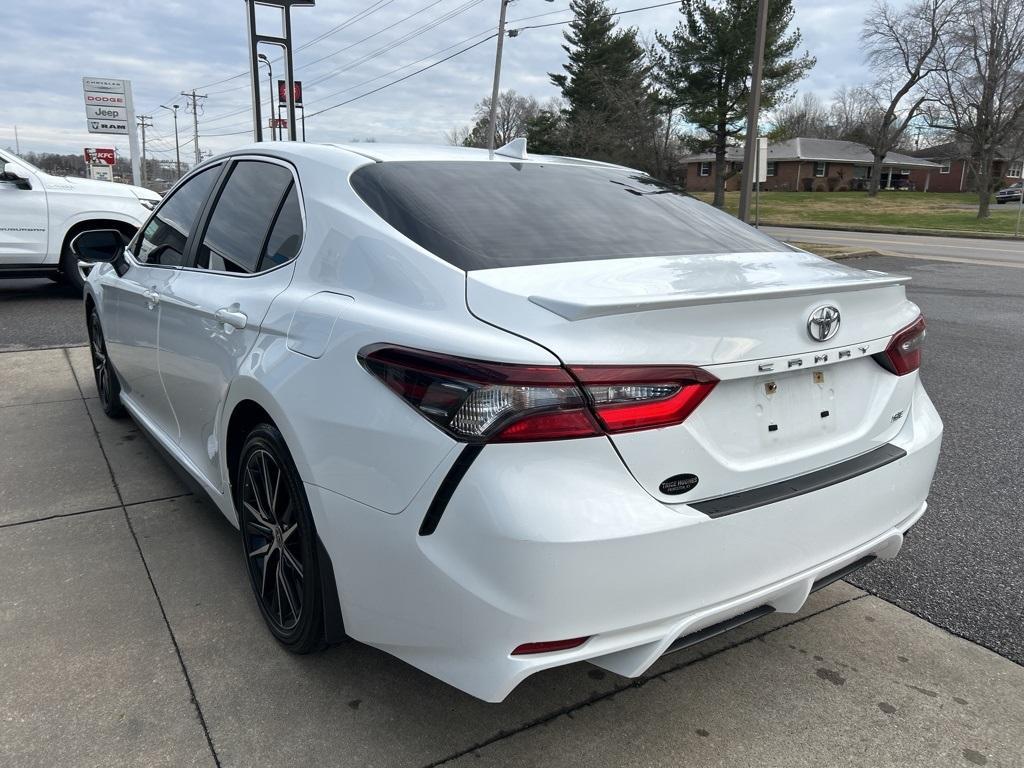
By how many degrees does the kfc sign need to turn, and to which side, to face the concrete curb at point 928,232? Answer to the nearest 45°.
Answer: approximately 45° to its left

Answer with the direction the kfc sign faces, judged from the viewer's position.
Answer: facing the viewer

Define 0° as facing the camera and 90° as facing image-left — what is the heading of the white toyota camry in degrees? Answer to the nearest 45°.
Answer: approximately 135°

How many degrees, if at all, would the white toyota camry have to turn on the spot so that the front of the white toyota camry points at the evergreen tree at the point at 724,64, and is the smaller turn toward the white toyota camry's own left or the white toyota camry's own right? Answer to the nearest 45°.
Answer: approximately 45° to the white toyota camry's own right

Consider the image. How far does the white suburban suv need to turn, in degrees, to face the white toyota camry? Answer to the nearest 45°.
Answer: approximately 90° to its right

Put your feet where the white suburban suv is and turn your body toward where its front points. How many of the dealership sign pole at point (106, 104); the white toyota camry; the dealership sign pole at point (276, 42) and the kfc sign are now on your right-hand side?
1

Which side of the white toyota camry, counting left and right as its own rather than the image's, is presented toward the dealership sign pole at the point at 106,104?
front

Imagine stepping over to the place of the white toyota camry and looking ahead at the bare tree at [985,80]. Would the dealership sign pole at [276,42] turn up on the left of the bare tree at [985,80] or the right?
left

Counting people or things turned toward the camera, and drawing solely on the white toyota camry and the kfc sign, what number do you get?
1

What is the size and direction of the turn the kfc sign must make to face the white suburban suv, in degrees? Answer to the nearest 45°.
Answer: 0° — it already faces it

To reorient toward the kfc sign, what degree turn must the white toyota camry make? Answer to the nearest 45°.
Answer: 0° — it already faces it

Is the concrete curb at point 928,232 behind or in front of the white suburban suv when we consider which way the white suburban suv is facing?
in front

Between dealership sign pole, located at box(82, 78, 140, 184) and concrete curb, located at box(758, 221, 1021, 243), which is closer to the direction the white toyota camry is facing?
the dealership sign pole

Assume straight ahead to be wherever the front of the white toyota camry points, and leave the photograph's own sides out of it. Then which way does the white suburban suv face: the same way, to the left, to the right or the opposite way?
to the right
